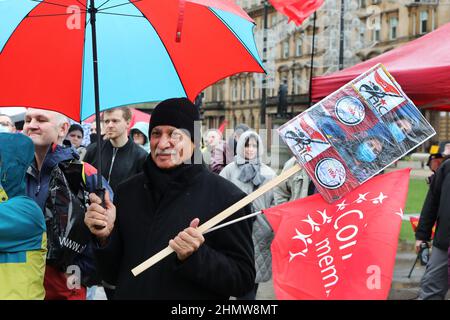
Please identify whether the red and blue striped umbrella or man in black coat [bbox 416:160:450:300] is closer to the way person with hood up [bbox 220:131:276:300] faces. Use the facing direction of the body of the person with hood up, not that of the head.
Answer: the red and blue striped umbrella

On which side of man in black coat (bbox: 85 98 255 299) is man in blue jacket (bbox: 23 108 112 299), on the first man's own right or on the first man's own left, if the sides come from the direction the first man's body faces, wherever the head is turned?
on the first man's own right

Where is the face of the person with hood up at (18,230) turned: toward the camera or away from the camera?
away from the camera

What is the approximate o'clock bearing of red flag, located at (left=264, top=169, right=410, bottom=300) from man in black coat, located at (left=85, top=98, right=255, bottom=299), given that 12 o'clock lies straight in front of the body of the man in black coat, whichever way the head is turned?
The red flag is roughly at 8 o'clock from the man in black coat.
